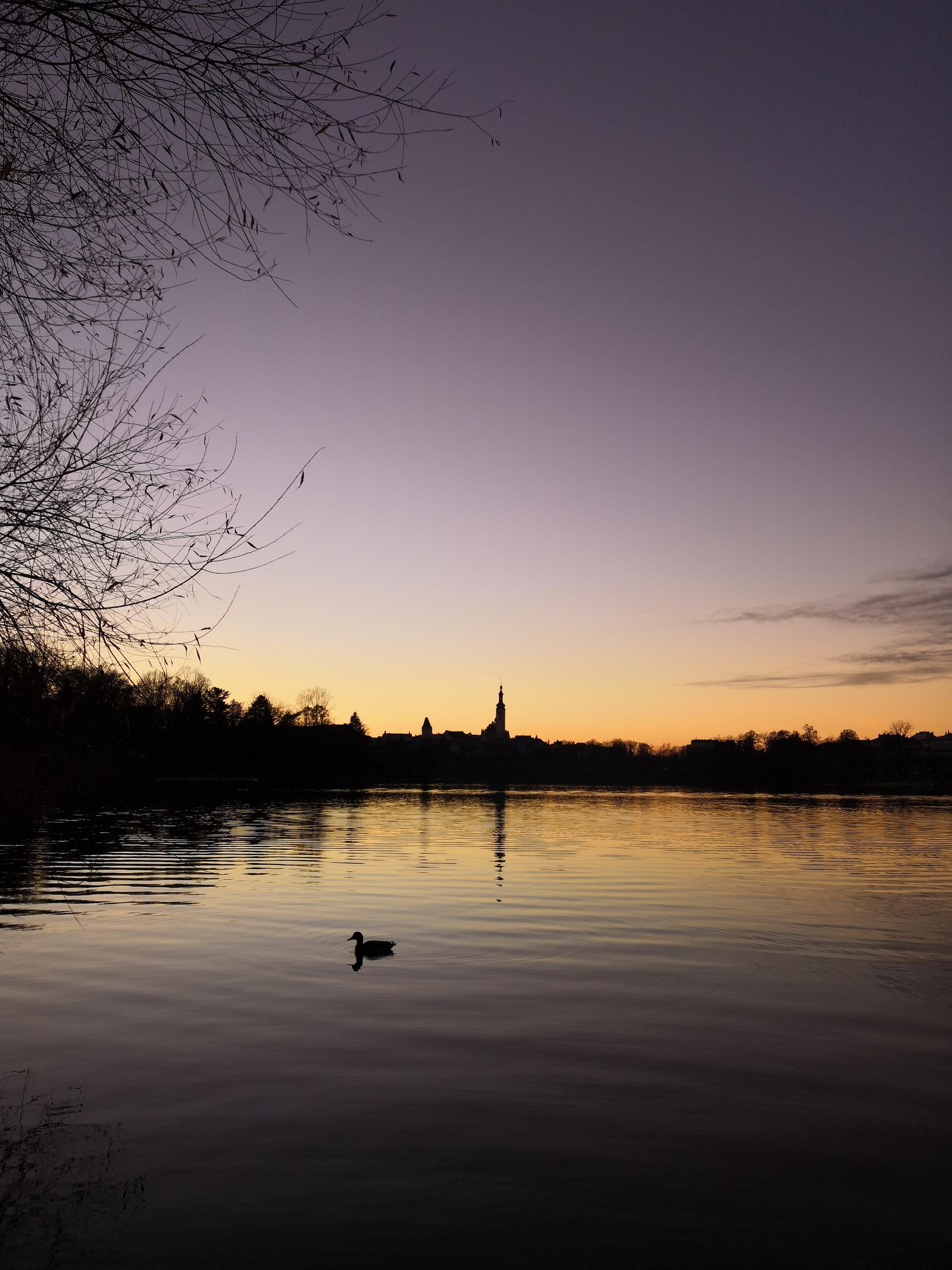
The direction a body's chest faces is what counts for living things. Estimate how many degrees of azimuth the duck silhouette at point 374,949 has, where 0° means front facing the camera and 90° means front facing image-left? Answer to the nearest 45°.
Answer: approximately 90°
